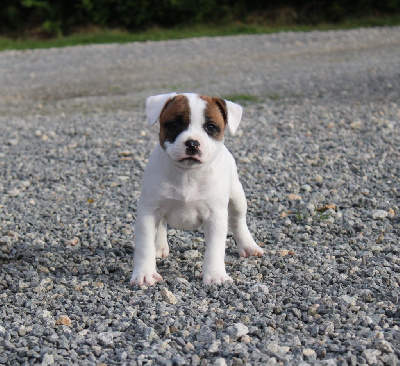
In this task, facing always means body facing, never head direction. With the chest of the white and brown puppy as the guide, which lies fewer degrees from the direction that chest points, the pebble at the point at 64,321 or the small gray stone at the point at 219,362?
the small gray stone

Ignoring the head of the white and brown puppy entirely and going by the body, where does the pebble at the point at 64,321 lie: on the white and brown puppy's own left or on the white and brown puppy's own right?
on the white and brown puppy's own right

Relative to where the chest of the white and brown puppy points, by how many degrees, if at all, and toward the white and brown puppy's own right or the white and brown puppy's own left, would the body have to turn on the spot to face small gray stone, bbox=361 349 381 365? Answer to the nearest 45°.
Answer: approximately 45° to the white and brown puppy's own left

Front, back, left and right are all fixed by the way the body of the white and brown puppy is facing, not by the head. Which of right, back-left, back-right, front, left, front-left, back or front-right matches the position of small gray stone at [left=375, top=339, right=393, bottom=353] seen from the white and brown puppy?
front-left

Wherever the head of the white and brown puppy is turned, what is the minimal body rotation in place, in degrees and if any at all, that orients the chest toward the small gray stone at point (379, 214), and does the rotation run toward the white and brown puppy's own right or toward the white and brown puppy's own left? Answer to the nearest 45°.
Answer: approximately 135° to the white and brown puppy's own left

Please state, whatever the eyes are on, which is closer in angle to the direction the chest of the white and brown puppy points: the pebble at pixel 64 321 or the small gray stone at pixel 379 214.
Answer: the pebble

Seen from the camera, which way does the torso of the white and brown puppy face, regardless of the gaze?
toward the camera

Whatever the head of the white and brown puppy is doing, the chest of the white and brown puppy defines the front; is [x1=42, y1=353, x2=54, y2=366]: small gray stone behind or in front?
in front
